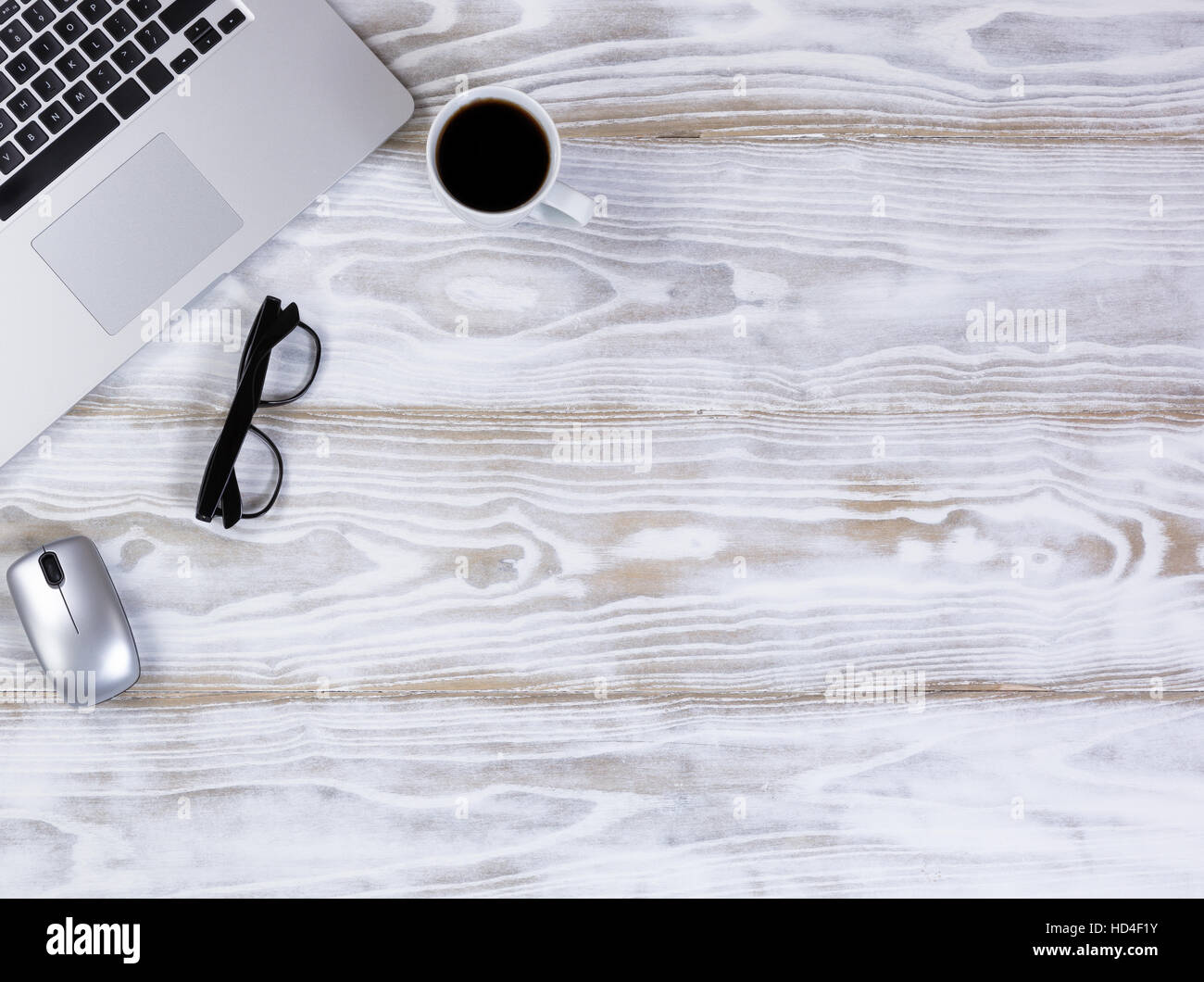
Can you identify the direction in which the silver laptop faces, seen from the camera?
facing the viewer and to the right of the viewer
